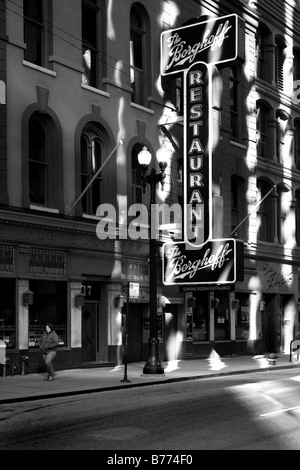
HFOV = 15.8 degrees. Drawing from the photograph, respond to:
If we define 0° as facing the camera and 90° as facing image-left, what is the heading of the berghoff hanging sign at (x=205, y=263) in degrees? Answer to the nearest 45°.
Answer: approximately 45°

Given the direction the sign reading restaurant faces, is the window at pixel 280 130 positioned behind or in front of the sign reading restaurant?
behind

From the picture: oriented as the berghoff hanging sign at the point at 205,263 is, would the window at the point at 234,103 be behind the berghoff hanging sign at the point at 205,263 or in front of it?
behind

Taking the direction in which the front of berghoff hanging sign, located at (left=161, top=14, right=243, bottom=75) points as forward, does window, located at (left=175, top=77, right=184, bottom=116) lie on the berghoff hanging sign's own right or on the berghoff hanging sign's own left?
on the berghoff hanging sign's own right

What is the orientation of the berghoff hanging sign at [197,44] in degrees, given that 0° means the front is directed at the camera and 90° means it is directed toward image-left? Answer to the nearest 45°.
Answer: approximately 45°
